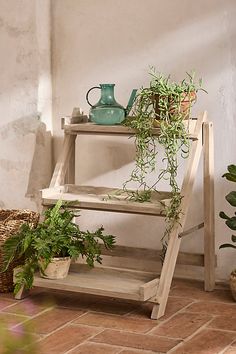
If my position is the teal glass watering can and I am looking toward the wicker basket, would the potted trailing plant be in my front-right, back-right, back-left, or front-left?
back-left

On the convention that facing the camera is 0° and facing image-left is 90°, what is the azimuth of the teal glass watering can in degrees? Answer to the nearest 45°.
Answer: approximately 270°
